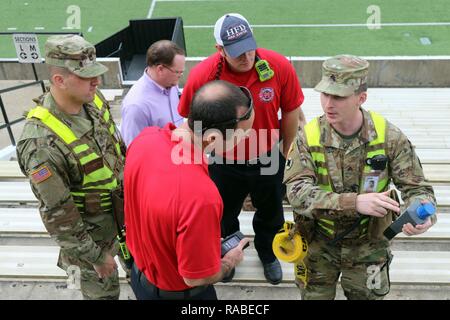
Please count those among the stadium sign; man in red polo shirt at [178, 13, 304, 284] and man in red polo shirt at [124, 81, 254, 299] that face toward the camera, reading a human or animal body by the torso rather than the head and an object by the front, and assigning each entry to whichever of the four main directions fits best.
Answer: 2

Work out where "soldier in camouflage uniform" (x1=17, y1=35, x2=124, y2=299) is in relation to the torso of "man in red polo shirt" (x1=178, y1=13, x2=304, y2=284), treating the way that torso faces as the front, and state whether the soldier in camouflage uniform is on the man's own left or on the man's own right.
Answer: on the man's own right

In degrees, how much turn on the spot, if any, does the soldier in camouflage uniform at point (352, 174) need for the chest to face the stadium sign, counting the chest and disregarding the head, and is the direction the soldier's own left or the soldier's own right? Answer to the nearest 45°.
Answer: approximately 135° to the soldier's own right

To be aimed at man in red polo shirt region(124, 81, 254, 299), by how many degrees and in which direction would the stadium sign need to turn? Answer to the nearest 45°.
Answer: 0° — it already faces them

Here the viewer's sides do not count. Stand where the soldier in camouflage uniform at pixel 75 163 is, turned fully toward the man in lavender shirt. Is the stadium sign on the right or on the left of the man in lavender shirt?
left

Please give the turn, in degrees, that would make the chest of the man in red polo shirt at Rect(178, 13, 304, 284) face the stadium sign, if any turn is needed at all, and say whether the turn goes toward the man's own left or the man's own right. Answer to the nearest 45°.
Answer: approximately 135° to the man's own right

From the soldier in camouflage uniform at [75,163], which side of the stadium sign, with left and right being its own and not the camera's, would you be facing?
front

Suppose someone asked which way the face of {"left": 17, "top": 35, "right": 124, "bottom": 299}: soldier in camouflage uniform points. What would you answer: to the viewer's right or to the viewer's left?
to the viewer's right

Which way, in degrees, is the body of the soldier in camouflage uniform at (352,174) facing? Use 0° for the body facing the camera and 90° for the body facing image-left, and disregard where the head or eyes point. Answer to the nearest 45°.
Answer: approximately 0°

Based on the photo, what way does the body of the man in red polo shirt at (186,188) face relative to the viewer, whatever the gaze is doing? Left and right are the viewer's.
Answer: facing away from the viewer and to the right of the viewer
